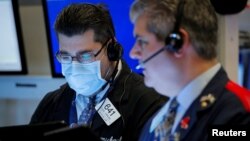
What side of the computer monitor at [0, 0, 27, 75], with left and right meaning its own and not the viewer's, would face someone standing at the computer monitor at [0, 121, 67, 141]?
front

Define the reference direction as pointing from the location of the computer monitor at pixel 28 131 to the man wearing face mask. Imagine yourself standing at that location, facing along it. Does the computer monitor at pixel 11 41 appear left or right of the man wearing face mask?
left

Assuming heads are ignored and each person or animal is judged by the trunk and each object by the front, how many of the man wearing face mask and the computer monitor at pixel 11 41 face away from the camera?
0

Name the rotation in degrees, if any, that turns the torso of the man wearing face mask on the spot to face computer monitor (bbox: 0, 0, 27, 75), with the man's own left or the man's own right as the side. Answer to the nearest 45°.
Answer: approximately 90° to the man's own right

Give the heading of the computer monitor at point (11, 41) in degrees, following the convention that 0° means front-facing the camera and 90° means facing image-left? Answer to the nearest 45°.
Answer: approximately 0°

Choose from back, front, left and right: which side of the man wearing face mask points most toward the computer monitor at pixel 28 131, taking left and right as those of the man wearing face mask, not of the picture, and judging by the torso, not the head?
front
